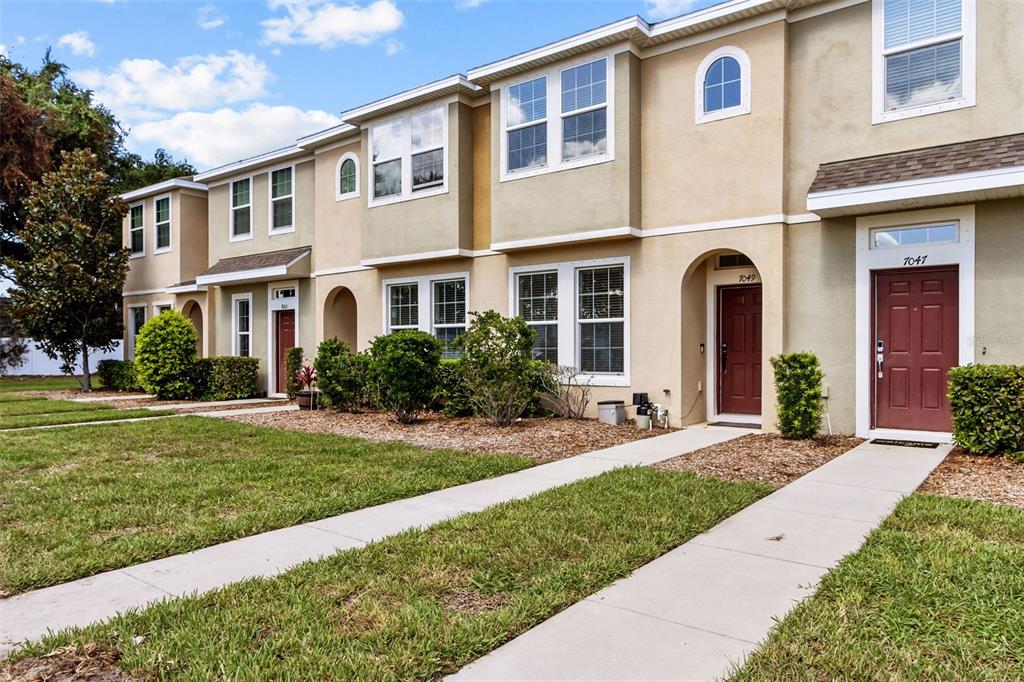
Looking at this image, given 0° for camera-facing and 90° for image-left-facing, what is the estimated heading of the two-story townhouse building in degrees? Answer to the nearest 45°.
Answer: approximately 45°

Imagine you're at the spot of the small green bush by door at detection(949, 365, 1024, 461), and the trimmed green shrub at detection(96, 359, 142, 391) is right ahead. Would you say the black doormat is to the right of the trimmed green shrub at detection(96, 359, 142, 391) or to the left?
right

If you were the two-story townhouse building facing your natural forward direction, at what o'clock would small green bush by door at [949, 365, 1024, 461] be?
The small green bush by door is roughly at 9 o'clock from the two-story townhouse building.

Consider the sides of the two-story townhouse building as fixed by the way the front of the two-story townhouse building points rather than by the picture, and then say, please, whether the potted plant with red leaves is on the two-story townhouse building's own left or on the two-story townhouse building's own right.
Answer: on the two-story townhouse building's own right

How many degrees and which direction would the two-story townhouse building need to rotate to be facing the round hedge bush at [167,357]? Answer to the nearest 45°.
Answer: approximately 45° to its right

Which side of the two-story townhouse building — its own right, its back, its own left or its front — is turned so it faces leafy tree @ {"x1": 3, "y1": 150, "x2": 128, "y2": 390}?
right
